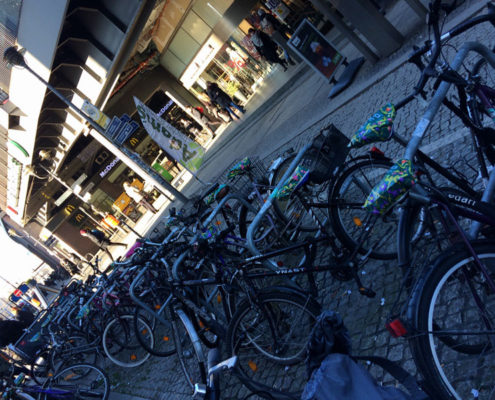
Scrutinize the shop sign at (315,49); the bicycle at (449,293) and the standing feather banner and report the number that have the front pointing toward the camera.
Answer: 2

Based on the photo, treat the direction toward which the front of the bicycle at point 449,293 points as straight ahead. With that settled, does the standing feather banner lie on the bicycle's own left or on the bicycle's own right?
on the bicycle's own left

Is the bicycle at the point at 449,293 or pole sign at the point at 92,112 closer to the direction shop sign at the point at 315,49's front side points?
the bicycle

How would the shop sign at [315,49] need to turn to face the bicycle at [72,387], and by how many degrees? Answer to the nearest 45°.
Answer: approximately 45° to its right

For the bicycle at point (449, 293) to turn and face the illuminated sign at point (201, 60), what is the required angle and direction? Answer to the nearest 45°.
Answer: approximately 90° to its left

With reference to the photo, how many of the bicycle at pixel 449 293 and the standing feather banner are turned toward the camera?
1

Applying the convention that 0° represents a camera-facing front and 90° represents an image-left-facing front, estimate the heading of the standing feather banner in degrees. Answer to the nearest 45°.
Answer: approximately 0°

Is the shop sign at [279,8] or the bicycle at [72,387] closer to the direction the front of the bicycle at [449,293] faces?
the shop sign

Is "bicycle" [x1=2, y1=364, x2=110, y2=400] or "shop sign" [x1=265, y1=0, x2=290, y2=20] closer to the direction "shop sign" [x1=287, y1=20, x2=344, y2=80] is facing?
the bicycle

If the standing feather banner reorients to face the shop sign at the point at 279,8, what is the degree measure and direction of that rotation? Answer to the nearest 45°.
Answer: approximately 135° to its left
